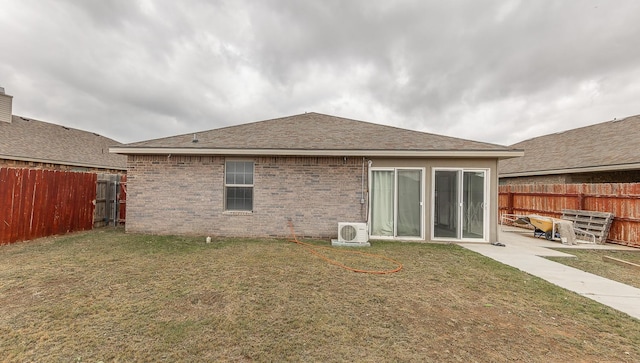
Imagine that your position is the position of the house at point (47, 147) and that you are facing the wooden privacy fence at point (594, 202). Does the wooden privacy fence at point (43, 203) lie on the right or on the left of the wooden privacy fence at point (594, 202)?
right

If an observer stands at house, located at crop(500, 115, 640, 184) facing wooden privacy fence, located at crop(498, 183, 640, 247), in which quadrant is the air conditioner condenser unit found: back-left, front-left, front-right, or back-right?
front-right

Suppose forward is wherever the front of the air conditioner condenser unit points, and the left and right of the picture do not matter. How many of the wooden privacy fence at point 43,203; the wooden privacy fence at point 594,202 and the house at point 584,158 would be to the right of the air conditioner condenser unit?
1

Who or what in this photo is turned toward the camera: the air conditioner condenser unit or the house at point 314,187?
the air conditioner condenser unit

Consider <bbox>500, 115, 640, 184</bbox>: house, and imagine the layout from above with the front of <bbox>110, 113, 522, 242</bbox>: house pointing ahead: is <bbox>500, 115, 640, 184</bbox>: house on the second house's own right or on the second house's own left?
on the second house's own right

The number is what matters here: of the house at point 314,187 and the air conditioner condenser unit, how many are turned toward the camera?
1

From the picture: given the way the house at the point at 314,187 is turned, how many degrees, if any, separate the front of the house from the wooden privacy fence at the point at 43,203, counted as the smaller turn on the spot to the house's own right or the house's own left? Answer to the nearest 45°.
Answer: approximately 90° to the house's own left

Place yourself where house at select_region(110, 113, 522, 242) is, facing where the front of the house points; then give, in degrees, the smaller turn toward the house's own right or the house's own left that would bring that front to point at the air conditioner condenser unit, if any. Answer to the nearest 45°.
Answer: approximately 135° to the house's own right

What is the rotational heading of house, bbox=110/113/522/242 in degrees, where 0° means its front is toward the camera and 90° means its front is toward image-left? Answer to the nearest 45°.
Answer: approximately 180°

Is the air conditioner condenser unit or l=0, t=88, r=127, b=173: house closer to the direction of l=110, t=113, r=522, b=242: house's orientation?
the house

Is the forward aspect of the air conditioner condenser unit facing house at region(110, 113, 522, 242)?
no

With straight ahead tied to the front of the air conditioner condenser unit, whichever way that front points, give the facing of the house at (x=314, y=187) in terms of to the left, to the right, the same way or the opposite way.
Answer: the opposite way

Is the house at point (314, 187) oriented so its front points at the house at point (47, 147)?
no

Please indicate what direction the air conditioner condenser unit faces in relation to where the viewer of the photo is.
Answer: facing the viewer

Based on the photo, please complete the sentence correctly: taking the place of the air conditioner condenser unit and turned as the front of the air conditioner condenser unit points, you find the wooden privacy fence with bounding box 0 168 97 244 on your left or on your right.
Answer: on your right

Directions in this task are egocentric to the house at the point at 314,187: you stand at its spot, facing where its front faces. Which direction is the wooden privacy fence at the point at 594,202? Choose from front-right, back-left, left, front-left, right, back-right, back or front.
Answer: right

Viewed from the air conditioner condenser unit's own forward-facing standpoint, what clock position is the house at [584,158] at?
The house is roughly at 8 o'clock from the air conditioner condenser unit.

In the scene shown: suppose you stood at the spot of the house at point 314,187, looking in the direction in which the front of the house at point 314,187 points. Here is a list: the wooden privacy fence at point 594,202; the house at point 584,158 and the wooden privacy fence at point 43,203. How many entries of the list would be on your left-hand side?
1

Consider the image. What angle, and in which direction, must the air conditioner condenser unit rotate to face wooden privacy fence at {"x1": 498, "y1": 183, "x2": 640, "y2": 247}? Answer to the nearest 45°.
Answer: approximately 90° to its left
